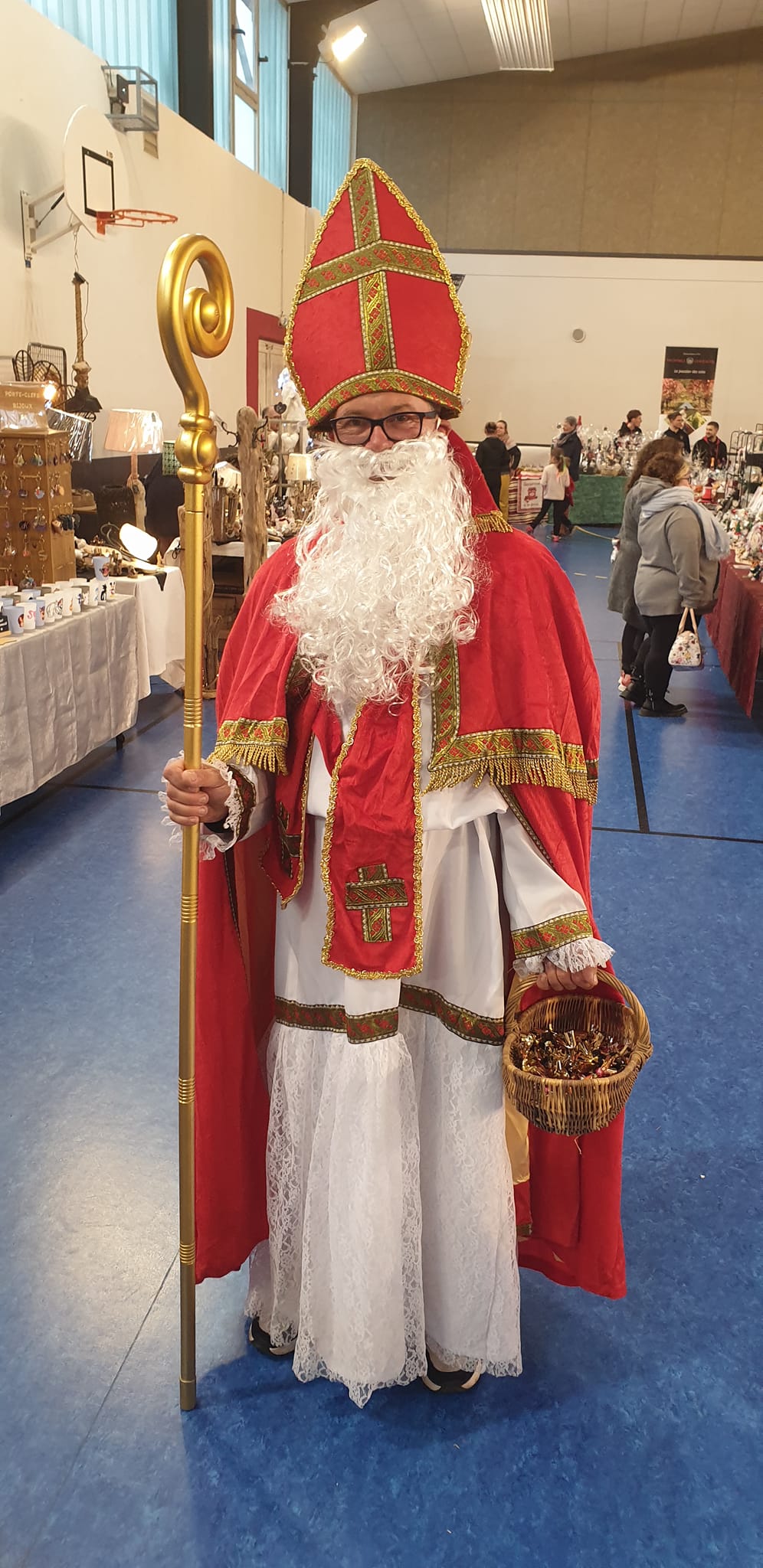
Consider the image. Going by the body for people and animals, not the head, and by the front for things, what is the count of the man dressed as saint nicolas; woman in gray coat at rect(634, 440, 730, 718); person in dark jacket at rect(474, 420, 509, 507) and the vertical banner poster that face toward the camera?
2

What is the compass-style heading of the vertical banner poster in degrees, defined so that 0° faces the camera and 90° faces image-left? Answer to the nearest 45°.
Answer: approximately 0°

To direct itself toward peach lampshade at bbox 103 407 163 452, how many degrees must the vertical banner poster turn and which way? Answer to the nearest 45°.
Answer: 0° — it already faces it

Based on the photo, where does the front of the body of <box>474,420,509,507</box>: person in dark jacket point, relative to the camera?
away from the camera

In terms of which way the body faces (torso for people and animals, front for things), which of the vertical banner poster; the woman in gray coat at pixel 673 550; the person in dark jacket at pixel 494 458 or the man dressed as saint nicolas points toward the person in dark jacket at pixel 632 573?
the vertical banner poster

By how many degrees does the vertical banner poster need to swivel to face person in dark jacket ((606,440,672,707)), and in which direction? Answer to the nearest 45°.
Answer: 0° — it already faces them

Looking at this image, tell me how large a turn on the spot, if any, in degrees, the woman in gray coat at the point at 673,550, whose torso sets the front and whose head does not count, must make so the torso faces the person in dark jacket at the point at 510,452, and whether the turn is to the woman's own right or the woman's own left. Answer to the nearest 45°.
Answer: approximately 90° to the woman's own left

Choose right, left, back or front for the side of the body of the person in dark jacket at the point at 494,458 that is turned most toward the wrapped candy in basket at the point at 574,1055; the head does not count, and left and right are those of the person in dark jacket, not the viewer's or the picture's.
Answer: back
